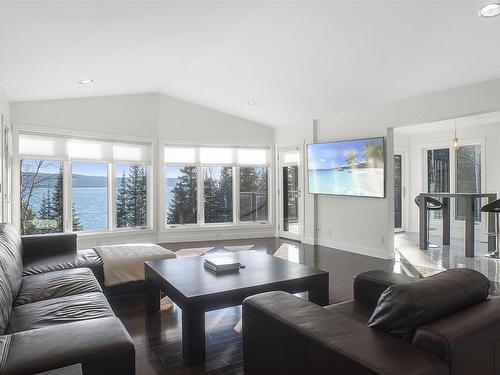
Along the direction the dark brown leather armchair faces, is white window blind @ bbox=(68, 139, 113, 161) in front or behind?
in front

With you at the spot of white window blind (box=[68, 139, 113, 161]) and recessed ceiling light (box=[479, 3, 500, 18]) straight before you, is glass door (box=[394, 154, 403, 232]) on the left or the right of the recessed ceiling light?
left

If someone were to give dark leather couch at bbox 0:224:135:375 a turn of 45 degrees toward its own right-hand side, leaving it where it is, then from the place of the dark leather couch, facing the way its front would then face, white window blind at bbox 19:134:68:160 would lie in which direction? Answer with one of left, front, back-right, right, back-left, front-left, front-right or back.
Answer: back-left

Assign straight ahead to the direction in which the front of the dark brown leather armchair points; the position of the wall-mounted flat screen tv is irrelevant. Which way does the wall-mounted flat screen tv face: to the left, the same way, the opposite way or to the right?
to the left

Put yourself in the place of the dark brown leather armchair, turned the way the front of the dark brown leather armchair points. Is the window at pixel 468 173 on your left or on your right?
on your right

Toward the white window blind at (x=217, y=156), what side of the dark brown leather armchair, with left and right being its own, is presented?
front

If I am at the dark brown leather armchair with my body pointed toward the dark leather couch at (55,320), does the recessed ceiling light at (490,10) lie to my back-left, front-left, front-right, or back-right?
back-right

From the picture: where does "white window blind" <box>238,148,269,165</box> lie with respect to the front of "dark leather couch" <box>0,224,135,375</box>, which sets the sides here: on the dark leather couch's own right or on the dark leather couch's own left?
on the dark leather couch's own left

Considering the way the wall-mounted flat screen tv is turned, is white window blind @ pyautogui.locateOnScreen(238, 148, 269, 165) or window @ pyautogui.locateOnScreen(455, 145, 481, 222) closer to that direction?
the white window blind

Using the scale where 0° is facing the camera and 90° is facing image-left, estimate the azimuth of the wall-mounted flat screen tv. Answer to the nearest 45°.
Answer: approximately 45°

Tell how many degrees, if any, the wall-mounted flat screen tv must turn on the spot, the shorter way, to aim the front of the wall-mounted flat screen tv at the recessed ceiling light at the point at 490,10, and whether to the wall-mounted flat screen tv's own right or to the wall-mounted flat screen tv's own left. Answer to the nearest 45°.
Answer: approximately 90° to the wall-mounted flat screen tv's own left

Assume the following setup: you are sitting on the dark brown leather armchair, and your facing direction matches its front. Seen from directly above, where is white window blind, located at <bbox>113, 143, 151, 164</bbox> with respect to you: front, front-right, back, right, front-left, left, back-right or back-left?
front

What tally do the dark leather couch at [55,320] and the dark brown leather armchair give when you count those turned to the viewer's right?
1

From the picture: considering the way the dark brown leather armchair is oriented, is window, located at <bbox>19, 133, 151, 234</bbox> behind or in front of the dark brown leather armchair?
in front

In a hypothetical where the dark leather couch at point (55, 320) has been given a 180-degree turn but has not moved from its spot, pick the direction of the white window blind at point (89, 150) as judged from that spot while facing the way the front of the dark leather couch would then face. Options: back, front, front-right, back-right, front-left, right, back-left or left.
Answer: right

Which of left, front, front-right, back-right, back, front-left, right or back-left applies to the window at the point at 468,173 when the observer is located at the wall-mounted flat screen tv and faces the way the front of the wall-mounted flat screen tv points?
back

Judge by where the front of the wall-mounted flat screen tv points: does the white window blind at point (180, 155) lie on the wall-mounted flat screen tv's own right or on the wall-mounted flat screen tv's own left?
on the wall-mounted flat screen tv's own right

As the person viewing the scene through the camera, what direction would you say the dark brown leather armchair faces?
facing away from the viewer and to the left of the viewer

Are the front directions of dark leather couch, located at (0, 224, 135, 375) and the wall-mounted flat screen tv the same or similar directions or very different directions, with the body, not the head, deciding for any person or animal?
very different directions

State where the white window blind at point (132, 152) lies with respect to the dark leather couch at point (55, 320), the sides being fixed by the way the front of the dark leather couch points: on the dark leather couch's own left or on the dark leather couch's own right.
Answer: on the dark leather couch's own left

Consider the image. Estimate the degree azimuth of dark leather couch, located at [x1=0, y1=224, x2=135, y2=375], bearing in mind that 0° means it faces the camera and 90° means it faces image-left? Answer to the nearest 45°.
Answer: approximately 270°
